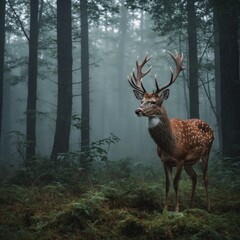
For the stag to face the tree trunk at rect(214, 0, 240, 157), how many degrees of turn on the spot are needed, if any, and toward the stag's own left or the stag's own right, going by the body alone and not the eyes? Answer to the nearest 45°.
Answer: approximately 135° to the stag's own right

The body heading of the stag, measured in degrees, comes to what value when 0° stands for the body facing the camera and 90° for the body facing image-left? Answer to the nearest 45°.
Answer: approximately 45°
